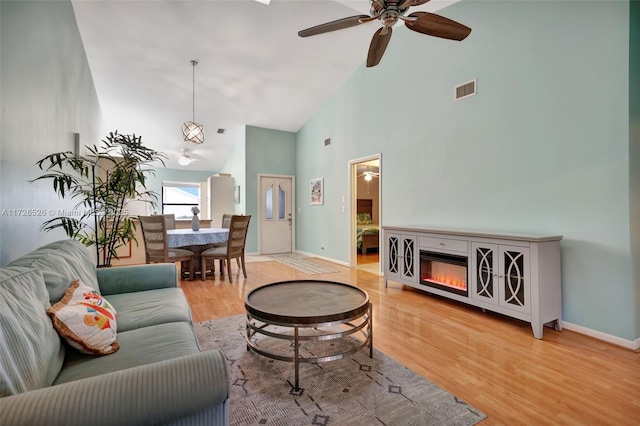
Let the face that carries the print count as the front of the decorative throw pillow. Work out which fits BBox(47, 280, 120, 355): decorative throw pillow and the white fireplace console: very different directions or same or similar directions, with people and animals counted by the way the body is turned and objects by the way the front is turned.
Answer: very different directions

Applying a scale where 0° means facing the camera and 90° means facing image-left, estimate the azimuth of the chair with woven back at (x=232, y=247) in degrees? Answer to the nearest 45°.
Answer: approximately 135°

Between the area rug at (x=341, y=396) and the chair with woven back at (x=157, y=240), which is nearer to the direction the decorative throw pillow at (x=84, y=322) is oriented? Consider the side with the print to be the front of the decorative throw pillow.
the area rug

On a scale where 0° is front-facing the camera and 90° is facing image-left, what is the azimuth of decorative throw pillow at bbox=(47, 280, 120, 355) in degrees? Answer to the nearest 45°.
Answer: approximately 315°

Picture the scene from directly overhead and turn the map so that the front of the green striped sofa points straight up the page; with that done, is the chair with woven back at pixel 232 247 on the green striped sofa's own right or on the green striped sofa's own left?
on the green striped sofa's own left

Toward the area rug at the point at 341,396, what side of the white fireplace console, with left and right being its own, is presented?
front

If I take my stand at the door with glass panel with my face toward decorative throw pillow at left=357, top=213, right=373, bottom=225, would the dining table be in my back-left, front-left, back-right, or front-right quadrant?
back-right

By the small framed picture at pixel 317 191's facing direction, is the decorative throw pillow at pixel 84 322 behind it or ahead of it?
ahead

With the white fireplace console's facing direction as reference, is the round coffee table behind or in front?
in front

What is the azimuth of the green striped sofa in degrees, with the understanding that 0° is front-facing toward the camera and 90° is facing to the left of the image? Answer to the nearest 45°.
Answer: approximately 270°

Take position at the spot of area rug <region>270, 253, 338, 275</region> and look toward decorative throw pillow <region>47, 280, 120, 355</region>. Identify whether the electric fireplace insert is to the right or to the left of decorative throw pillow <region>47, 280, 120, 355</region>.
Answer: left

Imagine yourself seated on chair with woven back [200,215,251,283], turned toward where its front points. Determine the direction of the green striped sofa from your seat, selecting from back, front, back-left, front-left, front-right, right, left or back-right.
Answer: back-left

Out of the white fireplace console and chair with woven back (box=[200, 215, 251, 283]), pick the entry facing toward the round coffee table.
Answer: the white fireplace console

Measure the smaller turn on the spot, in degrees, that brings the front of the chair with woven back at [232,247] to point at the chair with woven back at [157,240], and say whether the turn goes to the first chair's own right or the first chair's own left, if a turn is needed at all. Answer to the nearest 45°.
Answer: approximately 45° to the first chair's own left

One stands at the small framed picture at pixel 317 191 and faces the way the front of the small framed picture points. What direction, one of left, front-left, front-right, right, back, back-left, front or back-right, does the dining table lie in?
front

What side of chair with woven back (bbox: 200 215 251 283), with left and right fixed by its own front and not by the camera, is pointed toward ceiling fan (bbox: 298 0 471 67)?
back

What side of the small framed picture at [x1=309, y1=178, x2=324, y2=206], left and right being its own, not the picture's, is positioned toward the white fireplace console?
left

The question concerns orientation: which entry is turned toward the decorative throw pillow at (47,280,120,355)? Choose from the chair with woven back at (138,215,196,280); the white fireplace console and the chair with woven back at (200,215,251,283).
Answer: the white fireplace console

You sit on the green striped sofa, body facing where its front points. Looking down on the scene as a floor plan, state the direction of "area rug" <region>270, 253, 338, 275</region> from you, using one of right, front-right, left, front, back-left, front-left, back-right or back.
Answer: front-left
